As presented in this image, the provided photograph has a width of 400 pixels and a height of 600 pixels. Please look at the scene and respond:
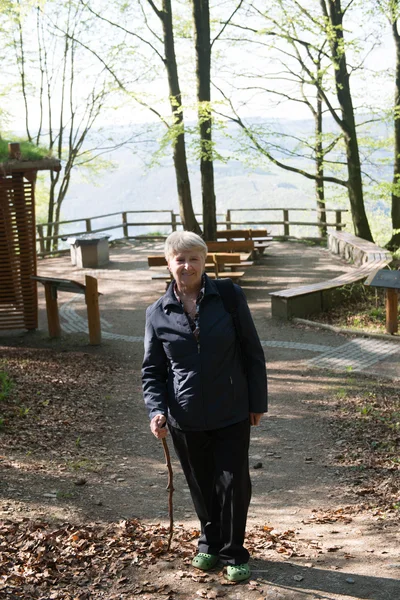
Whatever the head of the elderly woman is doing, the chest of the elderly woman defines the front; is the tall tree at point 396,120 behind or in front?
behind

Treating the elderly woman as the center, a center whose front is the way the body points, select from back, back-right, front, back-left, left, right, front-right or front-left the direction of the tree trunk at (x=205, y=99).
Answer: back

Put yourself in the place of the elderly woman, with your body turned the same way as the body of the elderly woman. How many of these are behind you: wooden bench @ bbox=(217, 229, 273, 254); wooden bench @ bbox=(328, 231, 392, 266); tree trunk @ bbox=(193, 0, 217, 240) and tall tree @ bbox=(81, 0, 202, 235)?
4

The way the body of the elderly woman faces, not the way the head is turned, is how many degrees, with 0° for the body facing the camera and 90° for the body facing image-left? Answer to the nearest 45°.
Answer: approximately 0°

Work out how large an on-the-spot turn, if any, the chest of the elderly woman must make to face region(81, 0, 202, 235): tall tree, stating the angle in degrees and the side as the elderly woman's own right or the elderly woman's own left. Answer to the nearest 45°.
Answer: approximately 180°

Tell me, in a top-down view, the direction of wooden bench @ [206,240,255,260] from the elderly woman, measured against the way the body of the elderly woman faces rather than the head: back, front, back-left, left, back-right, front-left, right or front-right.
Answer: back

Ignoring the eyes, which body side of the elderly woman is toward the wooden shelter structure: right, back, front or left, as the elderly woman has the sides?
back

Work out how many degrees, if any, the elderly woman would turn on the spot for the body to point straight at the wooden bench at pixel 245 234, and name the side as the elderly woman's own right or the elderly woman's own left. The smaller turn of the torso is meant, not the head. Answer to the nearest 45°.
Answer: approximately 180°

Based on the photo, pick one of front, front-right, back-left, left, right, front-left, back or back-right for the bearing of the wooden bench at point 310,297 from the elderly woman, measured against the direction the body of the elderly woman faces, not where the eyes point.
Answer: back

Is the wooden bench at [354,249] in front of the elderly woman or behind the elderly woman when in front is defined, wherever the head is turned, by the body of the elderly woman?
behind

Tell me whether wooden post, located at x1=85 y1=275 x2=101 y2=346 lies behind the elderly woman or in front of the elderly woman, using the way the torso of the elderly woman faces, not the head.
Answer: behind
